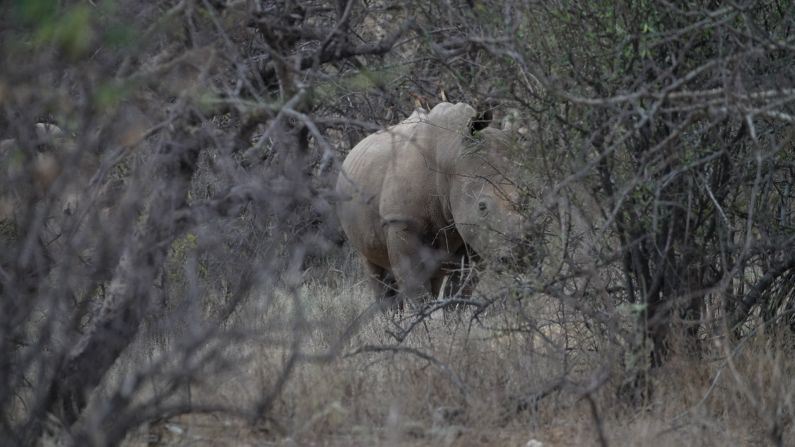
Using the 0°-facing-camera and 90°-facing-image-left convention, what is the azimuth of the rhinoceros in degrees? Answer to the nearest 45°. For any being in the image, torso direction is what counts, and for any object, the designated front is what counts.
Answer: approximately 315°
